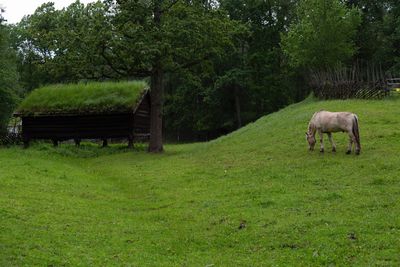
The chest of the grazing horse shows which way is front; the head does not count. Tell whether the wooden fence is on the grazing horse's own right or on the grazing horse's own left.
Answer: on the grazing horse's own right

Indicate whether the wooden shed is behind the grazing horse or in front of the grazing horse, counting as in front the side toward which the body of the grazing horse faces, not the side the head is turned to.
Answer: in front

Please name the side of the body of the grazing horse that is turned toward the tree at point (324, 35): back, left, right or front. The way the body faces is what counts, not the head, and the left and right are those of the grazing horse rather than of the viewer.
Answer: right

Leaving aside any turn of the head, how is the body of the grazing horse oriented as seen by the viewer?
to the viewer's left

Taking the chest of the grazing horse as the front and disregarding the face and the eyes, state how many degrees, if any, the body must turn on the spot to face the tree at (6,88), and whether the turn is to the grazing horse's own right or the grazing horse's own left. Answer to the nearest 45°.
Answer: approximately 45° to the grazing horse's own right

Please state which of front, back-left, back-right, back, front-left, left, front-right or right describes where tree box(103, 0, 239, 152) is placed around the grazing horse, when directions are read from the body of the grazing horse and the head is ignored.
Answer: front-right

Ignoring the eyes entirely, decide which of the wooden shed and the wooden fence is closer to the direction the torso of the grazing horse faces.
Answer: the wooden shed

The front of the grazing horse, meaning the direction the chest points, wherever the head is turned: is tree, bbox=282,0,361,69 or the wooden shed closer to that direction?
the wooden shed
